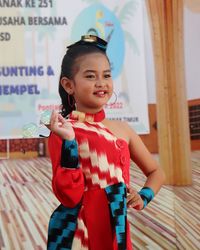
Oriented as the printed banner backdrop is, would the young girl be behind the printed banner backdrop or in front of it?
in front

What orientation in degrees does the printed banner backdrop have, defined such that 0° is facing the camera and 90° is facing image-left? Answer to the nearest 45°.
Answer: approximately 0°
